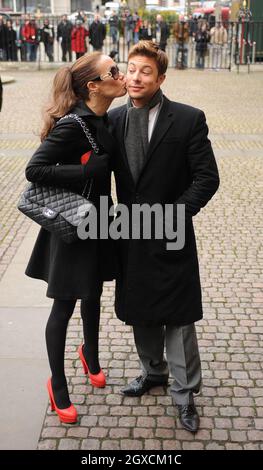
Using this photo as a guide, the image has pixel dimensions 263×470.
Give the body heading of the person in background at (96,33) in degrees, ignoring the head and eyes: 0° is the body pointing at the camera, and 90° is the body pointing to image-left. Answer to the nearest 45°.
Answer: approximately 0°

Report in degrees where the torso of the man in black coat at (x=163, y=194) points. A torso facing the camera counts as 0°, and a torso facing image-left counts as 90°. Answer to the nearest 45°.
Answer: approximately 45°

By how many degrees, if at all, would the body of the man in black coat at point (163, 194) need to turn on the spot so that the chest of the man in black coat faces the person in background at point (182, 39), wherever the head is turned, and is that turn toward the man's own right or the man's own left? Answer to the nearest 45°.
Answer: approximately 135° to the man's own right

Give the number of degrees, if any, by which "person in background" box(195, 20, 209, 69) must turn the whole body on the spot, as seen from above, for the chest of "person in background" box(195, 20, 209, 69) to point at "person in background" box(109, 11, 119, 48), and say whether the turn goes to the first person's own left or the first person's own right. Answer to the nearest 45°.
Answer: approximately 135° to the first person's own right

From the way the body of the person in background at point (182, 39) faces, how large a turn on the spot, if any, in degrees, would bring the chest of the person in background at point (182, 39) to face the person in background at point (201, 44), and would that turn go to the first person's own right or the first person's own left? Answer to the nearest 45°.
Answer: approximately 90° to the first person's own left

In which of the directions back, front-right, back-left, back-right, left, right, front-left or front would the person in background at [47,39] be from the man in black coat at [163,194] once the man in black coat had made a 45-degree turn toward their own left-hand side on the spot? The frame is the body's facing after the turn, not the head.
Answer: back

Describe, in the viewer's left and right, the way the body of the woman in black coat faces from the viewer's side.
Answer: facing the viewer and to the right of the viewer

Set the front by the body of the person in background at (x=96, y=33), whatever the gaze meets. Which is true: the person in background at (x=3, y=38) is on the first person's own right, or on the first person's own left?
on the first person's own right

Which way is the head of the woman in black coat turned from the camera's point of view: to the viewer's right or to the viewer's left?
to the viewer's right

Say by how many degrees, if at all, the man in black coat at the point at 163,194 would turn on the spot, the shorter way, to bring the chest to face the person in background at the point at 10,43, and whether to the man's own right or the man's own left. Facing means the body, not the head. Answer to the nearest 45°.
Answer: approximately 135° to the man's own right

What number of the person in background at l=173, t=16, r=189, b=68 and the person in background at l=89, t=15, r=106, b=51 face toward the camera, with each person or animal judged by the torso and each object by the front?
2

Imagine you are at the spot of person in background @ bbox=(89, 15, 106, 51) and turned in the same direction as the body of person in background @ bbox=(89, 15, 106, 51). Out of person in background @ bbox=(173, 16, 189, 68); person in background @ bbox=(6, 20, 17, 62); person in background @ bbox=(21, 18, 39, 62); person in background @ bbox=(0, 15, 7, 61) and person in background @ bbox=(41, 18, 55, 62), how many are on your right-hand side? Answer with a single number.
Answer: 4

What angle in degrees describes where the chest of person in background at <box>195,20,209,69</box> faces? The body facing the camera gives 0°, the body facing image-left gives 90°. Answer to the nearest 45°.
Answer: approximately 0°

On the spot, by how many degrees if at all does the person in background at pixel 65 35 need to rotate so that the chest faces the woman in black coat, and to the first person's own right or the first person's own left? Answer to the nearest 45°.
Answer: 0° — they already face them
